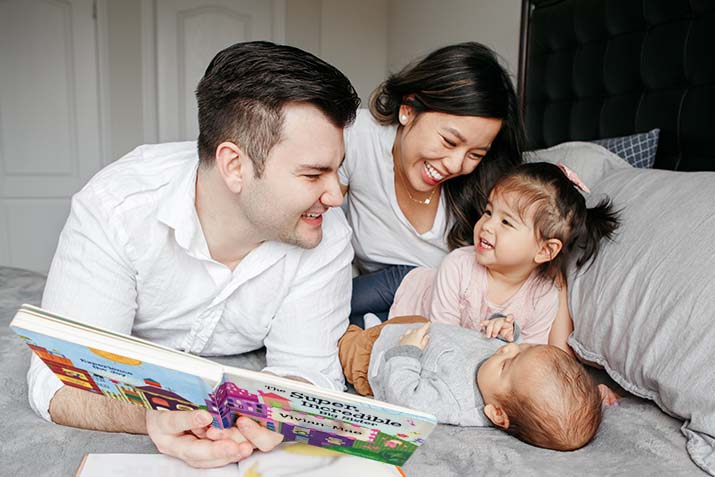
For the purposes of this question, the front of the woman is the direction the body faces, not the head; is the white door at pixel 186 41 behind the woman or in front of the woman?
behind

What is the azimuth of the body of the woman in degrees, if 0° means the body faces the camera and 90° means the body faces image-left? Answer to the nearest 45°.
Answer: approximately 315°

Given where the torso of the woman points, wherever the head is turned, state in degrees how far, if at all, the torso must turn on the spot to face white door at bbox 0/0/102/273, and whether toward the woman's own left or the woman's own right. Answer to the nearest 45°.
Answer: approximately 180°

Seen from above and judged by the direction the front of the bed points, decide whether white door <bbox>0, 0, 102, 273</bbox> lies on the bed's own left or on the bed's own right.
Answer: on the bed's own right

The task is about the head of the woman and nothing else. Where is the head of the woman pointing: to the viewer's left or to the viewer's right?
to the viewer's right

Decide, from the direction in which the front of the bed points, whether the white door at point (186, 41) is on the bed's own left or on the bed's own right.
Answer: on the bed's own right
